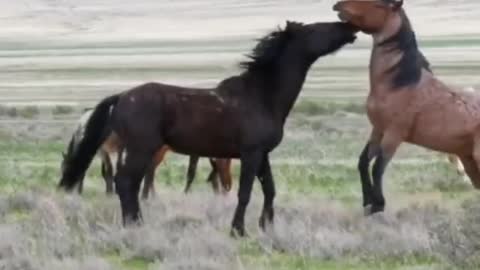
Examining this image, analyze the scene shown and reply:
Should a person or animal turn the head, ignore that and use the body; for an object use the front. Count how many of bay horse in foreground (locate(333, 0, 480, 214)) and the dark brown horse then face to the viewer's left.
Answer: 1

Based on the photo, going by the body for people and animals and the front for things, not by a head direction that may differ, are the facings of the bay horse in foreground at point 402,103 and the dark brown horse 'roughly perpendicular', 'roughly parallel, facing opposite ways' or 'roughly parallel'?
roughly parallel, facing opposite ways

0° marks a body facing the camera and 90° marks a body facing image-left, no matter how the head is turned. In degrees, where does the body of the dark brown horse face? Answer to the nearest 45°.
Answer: approximately 270°

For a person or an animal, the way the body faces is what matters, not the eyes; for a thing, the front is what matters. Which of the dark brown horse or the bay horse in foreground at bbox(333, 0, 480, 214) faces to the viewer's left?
the bay horse in foreground

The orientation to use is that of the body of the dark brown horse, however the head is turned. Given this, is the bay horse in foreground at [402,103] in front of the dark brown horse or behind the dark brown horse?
in front

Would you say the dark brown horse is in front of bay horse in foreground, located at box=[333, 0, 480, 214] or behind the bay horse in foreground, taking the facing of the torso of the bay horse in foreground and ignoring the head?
in front

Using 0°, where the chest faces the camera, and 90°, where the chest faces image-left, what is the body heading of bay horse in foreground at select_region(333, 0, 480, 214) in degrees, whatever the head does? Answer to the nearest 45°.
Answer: approximately 90°
